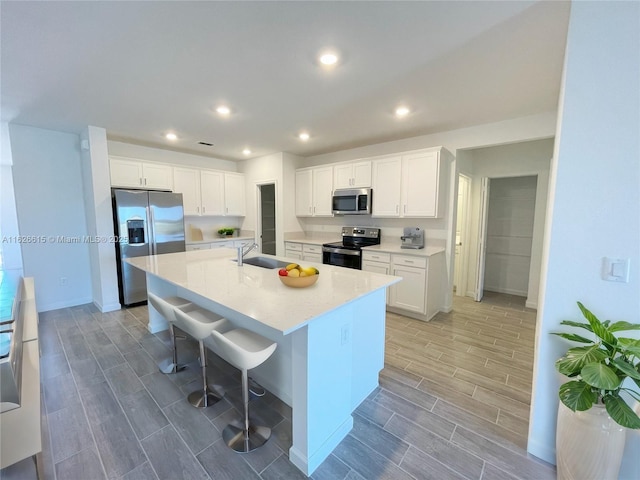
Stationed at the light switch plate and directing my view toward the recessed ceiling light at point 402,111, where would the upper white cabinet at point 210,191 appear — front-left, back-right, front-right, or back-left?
front-left

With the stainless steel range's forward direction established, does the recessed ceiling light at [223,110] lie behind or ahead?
ahead

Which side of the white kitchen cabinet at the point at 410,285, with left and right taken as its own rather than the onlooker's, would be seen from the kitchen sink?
front

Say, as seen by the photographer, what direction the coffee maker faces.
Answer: facing the viewer and to the left of the viewer

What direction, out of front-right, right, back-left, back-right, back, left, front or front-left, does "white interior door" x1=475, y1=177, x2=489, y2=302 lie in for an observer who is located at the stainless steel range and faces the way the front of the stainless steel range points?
back-left

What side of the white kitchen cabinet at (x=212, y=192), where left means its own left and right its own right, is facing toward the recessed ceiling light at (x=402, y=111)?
front

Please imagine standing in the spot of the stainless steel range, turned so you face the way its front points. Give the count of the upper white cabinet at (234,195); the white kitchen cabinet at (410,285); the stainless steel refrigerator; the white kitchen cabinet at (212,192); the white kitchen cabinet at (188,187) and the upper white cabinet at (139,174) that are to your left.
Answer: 1

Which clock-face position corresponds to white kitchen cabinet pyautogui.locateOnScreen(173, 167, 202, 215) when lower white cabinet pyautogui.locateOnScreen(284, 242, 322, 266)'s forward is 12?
The white kitchen cabinet is roughly at 2 o'clock from the lower white cabinet.

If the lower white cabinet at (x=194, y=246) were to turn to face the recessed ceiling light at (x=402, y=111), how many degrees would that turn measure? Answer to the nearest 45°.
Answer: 0° — it already faces it

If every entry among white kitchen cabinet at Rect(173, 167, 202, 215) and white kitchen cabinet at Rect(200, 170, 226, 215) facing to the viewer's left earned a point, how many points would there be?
0

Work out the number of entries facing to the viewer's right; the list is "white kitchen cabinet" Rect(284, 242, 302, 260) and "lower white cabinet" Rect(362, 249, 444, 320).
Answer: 0
